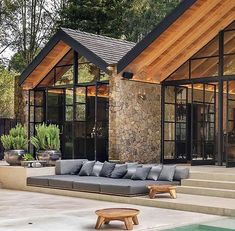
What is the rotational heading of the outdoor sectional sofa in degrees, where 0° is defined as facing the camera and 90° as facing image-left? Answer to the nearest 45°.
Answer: approximately 45°

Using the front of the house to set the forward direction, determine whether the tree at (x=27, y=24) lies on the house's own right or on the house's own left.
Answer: on the house's own right

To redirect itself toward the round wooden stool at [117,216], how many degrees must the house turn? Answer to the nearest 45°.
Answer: approximately 45° to its left

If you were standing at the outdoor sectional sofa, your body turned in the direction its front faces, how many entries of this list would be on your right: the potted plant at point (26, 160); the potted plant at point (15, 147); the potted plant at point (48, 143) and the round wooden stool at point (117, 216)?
3

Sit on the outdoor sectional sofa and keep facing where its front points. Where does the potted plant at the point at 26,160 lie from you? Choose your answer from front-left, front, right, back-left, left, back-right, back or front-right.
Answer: right

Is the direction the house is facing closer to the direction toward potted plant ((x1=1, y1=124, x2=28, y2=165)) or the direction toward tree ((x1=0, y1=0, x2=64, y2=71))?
the potted plant

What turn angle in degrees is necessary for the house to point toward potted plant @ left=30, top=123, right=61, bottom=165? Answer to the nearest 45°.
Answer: approximately 45° to its right

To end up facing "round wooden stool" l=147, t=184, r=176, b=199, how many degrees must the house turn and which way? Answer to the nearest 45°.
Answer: approximately 45° to its left

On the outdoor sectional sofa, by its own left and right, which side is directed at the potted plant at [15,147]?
right

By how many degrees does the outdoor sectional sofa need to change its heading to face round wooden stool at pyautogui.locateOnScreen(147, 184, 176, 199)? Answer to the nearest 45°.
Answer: approximately 90° to its left

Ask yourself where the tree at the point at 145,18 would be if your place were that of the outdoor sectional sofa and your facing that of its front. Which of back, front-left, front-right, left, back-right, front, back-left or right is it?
back-right

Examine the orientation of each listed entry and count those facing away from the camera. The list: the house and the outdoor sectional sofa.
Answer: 0
